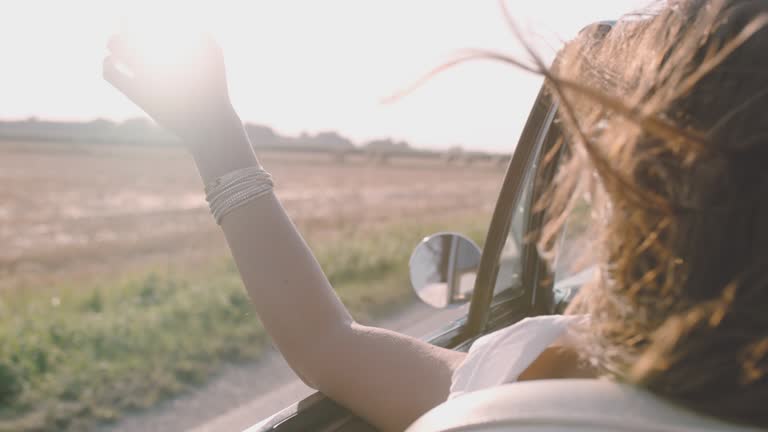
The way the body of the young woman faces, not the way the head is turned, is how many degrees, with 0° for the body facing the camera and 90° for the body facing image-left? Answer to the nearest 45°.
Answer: approximately 180°

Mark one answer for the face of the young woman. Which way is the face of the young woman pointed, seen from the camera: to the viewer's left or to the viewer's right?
to the viewer's left
